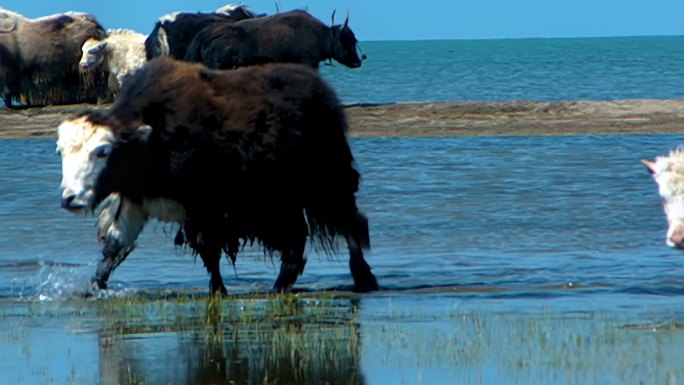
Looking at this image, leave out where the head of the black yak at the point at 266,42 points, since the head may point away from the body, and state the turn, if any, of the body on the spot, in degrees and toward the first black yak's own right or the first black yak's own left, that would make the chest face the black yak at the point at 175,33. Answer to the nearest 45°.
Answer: approximately 135° to the first black yak's own left

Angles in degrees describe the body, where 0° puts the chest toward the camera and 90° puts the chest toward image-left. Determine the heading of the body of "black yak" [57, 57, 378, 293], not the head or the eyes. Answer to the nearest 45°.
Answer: approximately 90°

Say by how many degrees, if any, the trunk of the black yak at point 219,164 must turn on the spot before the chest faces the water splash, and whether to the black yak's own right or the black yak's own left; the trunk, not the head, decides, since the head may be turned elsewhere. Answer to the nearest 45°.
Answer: approximately 45° to the black yak's own right

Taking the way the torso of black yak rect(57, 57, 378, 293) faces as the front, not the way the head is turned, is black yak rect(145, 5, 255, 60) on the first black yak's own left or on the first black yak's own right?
on the first black yak's own right

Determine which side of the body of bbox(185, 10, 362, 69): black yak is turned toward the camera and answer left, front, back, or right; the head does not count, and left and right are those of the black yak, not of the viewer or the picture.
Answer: right

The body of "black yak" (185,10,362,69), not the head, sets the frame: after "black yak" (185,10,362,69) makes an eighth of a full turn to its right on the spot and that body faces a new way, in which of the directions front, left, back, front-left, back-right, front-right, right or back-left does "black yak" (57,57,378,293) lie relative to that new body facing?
front-right

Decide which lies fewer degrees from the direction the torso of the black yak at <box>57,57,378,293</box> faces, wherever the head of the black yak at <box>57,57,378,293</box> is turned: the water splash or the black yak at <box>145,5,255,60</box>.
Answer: the water splash

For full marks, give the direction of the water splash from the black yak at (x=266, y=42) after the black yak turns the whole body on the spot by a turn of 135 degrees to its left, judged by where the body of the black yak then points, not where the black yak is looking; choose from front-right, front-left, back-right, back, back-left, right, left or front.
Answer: back-left
